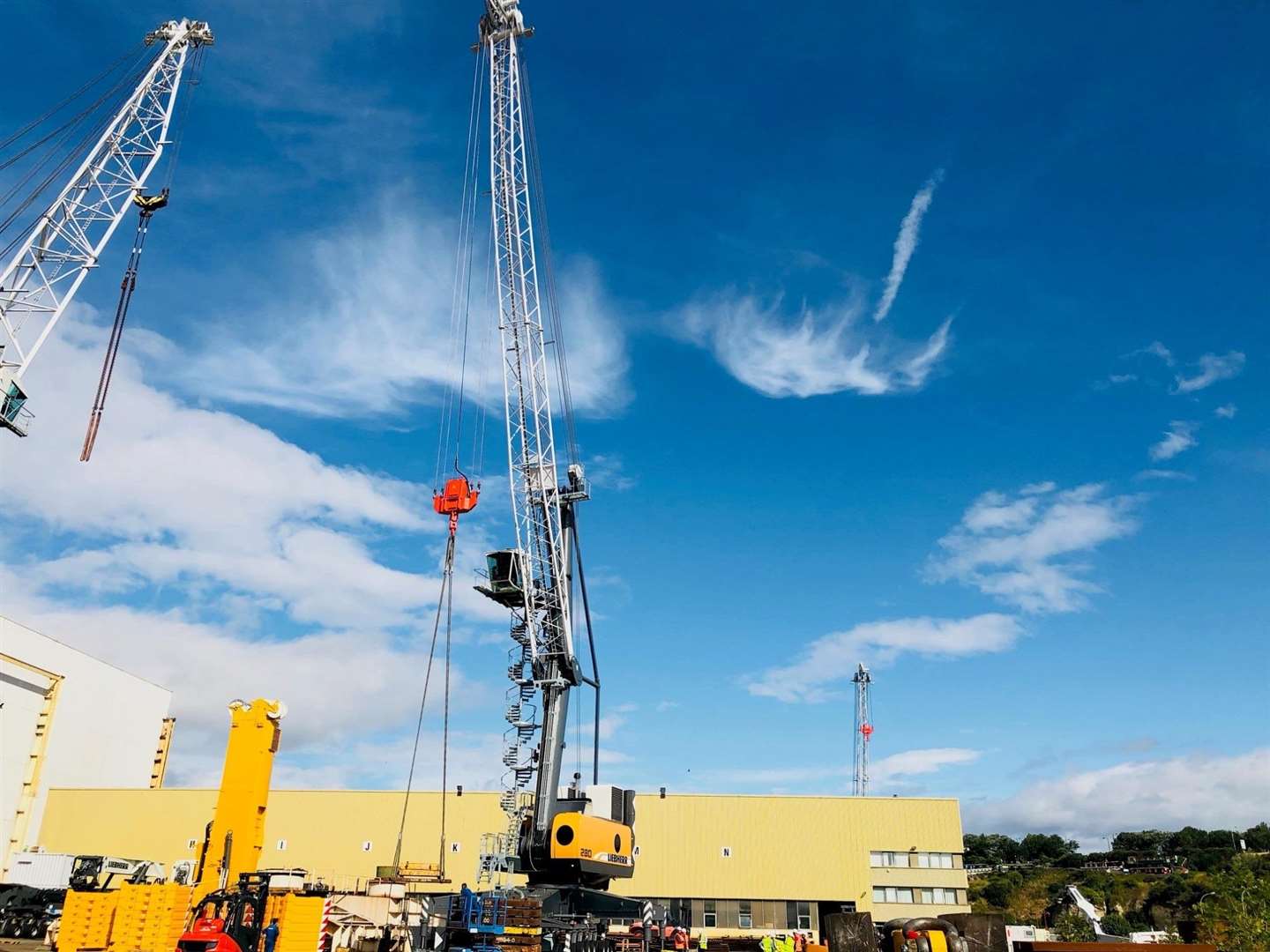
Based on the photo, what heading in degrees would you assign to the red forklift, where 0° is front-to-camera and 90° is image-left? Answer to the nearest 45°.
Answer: approximately 225°
